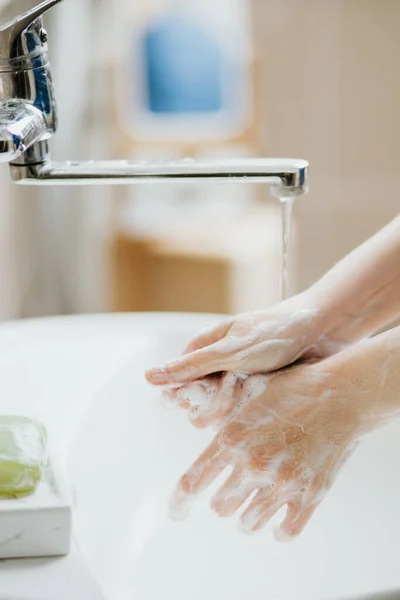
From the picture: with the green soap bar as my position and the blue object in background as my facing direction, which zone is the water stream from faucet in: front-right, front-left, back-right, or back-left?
front-right

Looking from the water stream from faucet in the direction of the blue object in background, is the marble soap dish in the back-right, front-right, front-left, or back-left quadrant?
back-left

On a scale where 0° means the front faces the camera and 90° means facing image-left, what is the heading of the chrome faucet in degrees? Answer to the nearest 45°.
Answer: approximately 270°

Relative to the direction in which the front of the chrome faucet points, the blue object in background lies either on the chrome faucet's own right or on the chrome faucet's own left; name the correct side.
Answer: on the chrome faucet's own left
